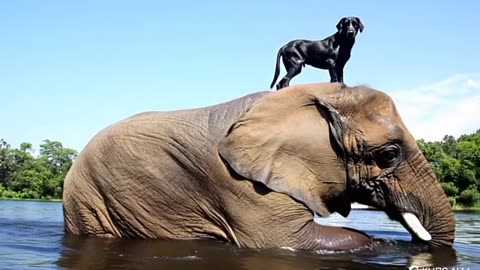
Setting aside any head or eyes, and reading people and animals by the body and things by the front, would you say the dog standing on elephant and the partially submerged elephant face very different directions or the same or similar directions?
same or similar directions

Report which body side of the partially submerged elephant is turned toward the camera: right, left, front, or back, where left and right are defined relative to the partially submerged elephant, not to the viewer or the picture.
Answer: right

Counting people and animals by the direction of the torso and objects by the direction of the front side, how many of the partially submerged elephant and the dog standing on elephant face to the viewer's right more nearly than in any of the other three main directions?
2

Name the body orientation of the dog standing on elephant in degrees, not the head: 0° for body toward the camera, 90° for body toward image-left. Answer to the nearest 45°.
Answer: approximately 270°
